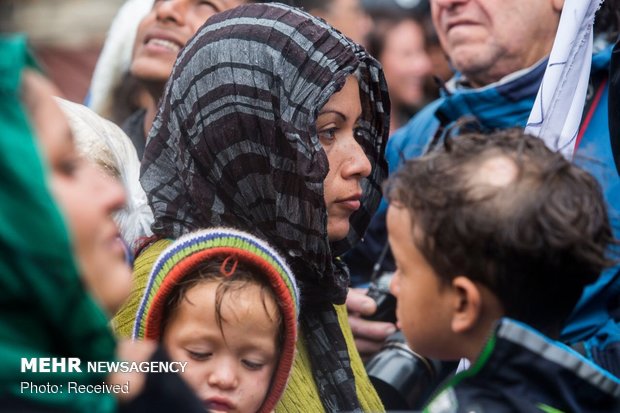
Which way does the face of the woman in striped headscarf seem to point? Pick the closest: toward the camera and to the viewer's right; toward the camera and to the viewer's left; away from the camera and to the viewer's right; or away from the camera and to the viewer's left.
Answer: toward the camera and to the viewer's right

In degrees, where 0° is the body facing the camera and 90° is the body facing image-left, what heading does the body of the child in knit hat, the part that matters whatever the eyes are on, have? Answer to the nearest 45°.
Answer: approximately 0°

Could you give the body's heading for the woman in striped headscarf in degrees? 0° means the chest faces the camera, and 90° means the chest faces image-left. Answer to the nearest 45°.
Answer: approximately 315°
